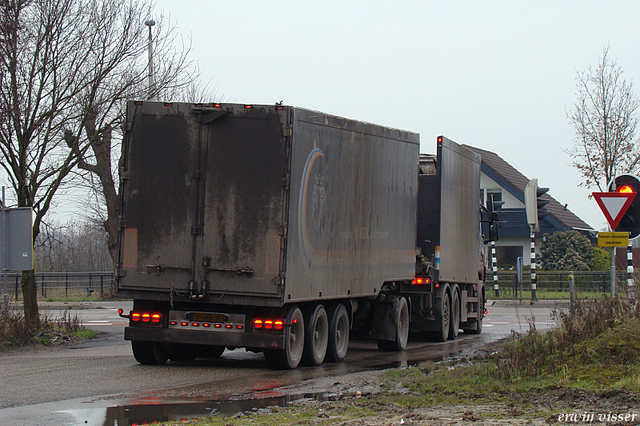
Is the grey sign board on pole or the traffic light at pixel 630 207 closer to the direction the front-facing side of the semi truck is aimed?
the traffic light

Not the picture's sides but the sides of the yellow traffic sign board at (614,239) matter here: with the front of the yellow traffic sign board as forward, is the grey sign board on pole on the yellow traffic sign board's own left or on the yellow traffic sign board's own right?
on the yellow traffic sign board's own right

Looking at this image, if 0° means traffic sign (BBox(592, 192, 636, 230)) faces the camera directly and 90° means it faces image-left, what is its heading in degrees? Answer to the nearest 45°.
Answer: approximately 0°

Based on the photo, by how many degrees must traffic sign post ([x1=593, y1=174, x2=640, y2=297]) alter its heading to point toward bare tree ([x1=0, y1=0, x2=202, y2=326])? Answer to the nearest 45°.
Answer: approximately 90° to its right

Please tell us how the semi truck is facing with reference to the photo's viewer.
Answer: facing away from the viewer and to the right of the viewer

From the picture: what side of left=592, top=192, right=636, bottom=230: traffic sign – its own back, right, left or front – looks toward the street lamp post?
right

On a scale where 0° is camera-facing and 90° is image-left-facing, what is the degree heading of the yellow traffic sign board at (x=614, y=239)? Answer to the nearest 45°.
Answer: approximately 0°

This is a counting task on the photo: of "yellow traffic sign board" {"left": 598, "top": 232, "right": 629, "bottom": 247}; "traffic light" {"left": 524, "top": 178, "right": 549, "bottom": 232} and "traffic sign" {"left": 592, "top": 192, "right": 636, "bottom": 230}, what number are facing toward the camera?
2

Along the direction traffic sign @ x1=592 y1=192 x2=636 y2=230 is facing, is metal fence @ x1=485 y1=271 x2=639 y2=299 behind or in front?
behind

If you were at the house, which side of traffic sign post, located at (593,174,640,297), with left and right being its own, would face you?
back

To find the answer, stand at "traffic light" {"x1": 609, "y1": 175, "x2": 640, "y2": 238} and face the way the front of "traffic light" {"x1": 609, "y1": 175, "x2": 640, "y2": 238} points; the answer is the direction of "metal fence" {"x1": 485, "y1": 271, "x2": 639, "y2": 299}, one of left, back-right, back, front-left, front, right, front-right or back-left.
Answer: back
